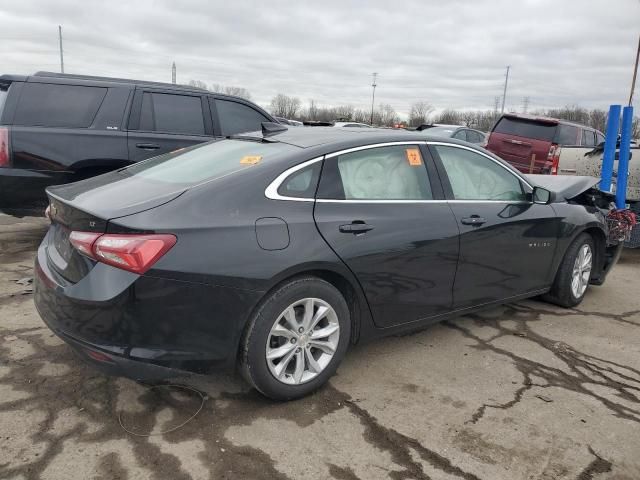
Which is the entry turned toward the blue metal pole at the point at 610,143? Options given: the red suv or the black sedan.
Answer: the black sedan

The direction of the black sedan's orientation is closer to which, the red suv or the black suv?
the red suv

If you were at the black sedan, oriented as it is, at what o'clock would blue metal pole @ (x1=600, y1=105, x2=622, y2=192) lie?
The blue metal pole is roughly at 12 o'clock from the black sedan.

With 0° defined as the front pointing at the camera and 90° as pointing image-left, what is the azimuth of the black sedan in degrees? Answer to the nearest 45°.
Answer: approximately 225°

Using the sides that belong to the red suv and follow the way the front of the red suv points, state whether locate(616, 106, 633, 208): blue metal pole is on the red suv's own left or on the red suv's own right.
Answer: on the red suv's own right

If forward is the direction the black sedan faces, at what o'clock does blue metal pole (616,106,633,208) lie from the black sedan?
The blue metal pole is roughly at 12 o'clock from the black sedan.

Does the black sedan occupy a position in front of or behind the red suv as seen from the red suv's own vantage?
behind

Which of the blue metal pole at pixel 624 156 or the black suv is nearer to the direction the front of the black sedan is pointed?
the blue metal pole

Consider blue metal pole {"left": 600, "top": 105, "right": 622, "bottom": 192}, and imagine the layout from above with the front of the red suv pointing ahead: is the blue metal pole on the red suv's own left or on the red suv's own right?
on the red suv's own right

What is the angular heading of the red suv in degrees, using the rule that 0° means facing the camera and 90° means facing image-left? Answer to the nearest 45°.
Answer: approximately 225°
